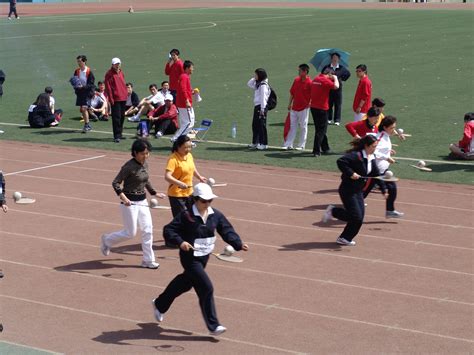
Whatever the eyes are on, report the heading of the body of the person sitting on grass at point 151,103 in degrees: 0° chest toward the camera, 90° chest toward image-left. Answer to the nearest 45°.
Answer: approximately 45°

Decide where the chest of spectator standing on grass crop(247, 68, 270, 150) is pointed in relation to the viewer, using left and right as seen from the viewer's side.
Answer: facing to the left of the viewer

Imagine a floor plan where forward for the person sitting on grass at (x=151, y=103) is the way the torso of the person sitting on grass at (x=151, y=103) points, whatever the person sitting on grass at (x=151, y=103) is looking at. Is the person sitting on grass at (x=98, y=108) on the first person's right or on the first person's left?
on the first person's right

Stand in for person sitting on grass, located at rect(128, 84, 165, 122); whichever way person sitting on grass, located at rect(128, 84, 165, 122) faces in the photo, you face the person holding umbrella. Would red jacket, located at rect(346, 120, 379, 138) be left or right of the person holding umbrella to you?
right

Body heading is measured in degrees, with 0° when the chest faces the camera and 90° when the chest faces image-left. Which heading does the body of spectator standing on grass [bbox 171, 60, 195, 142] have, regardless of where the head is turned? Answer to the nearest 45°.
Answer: approximately 270°

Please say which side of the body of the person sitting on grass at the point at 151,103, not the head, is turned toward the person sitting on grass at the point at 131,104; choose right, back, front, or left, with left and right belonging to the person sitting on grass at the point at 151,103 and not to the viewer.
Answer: front

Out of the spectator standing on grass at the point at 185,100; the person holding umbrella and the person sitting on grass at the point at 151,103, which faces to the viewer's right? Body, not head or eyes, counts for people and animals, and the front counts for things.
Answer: the spectator standing on grass
